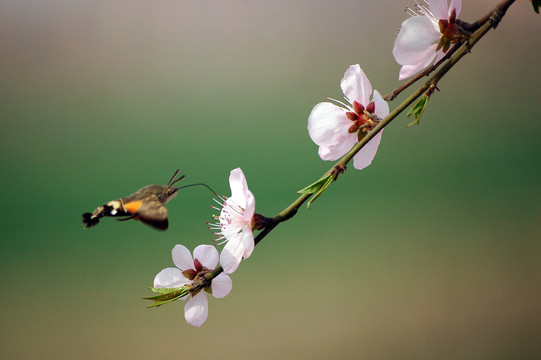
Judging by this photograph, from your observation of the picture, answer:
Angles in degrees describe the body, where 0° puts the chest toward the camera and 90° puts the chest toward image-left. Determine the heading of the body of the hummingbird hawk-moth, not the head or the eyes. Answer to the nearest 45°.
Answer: approximately 270°
